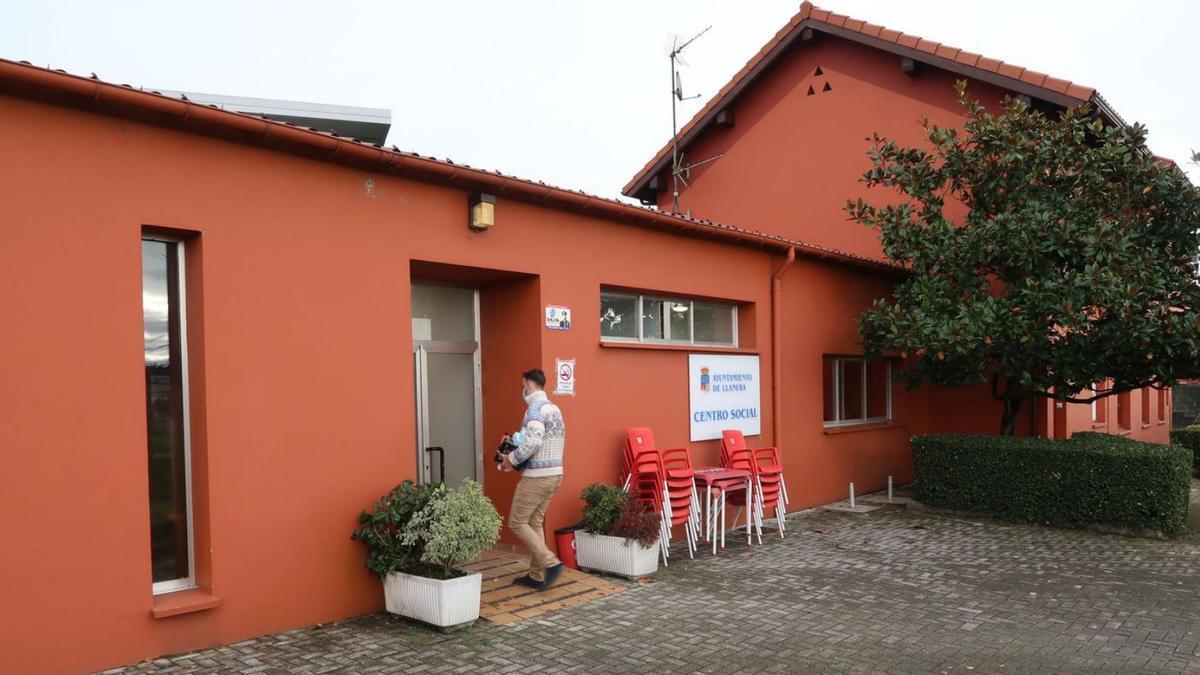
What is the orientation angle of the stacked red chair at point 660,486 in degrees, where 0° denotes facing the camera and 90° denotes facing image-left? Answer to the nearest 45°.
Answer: approximately 315°

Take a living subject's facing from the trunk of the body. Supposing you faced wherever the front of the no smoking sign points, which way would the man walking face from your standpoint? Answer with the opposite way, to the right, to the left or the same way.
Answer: the opposite way

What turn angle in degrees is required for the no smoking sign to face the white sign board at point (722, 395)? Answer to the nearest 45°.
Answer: approximately 90° to its left

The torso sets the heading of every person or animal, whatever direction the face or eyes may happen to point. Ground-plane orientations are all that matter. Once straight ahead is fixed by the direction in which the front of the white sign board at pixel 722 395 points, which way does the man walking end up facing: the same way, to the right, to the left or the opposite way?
the opposite way

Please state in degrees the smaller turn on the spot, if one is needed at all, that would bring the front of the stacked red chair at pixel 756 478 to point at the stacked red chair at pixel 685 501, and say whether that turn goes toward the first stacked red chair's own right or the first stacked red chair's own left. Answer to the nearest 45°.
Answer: approximately 90° to the first stacked red chair's own right

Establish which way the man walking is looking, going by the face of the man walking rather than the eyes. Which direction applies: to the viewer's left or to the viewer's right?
to the viewer's left

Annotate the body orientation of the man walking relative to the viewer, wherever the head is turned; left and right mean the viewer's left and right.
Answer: facing away from the viewer and to the left of the viewer
